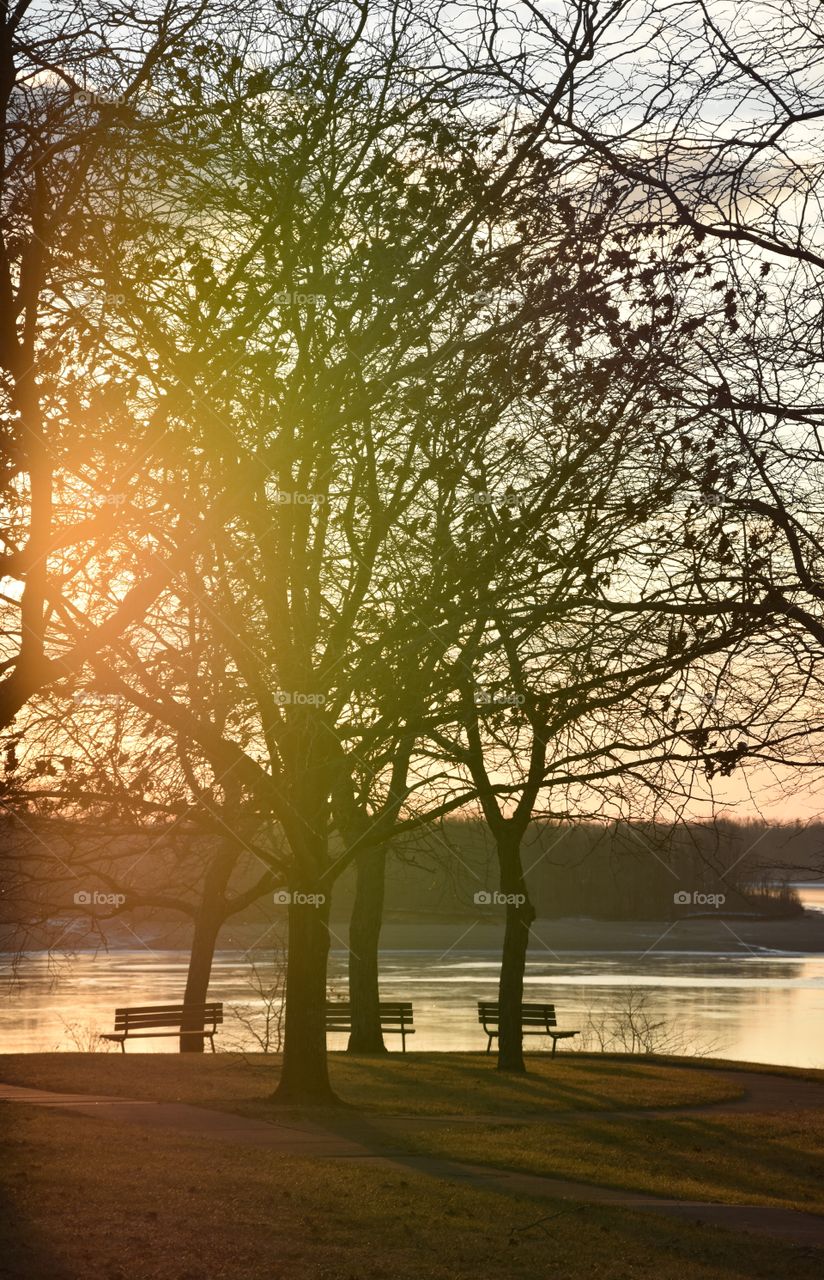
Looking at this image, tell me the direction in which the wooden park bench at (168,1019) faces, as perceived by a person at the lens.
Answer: facing away from the viewer and to the left of the viewer

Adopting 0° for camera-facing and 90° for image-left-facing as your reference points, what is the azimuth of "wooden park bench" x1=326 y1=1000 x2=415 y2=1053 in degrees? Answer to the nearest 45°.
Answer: approximately 180°

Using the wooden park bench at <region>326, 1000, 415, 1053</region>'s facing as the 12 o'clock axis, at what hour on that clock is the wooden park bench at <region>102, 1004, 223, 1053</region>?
the wooden park bench at <region>102, 1004, 223, 1053</region> is roughly at 8 o'clock from the wooden park bench at <region>326, 1000, 415, 1053</region>.

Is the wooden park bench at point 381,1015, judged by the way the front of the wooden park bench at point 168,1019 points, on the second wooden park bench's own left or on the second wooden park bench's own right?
on the second wooden park bench's own right
